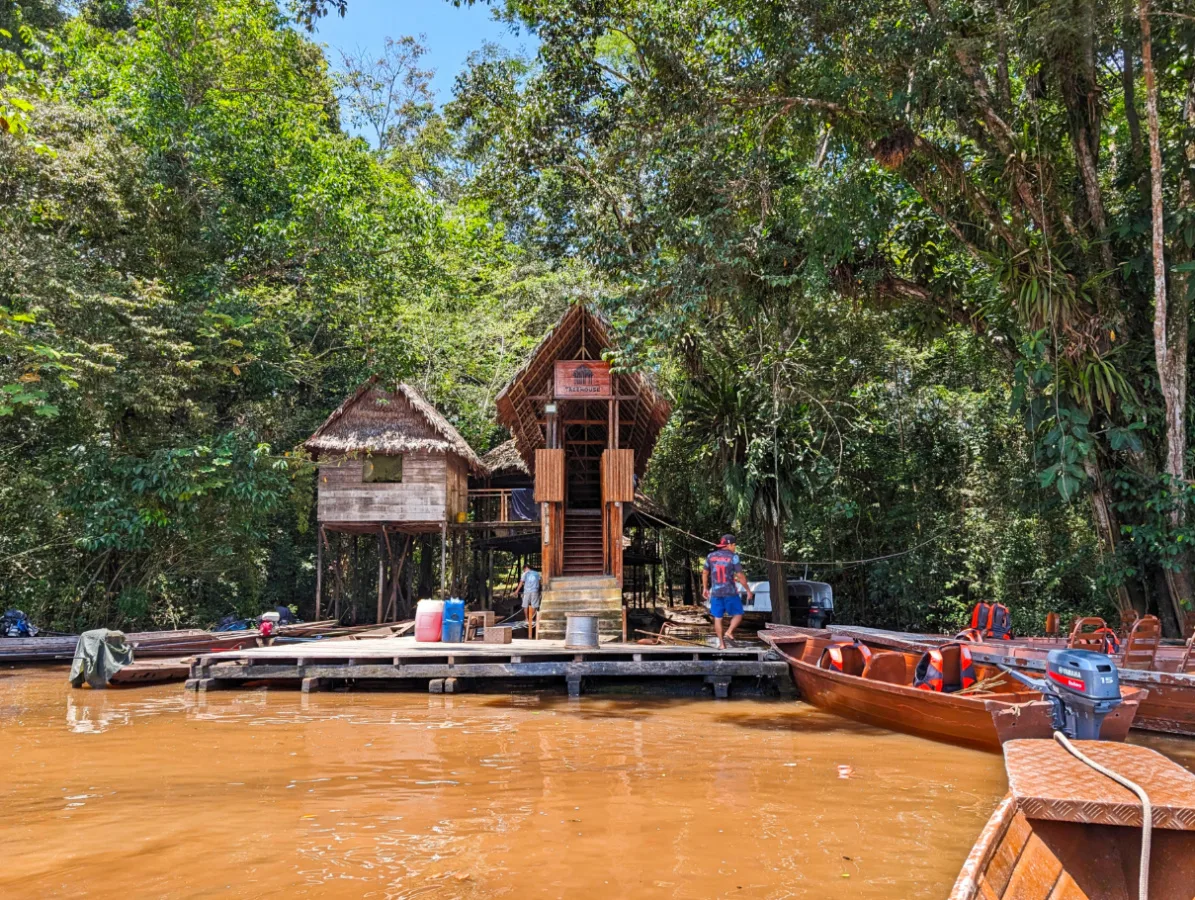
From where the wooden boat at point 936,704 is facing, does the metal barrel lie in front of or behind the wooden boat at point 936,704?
in front

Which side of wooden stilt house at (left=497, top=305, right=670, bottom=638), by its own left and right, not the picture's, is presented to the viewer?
front

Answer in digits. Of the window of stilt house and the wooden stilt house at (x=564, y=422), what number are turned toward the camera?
2

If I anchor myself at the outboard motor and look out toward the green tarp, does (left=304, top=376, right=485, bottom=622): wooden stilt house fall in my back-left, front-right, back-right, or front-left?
front-right

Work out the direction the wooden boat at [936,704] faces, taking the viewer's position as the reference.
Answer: facing away from the viewer and to the left of the viewer

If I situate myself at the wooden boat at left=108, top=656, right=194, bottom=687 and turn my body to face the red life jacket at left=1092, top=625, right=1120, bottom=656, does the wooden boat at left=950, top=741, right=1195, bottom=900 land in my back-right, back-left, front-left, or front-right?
front-right

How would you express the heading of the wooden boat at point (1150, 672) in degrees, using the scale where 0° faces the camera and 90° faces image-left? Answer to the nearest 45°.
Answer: approximately 135°

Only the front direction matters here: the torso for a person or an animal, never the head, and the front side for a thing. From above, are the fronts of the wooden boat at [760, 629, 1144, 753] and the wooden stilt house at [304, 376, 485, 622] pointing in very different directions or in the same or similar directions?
very different directions

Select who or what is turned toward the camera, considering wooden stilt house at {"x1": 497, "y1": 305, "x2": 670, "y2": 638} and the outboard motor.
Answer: the wooden stilt house

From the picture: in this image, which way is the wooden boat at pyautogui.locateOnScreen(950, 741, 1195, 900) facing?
away from the camera

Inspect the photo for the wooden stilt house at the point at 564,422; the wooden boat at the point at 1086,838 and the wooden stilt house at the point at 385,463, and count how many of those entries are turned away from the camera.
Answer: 1

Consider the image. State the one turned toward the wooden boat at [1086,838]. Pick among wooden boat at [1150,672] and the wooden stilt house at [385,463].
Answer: the wooden stilt house

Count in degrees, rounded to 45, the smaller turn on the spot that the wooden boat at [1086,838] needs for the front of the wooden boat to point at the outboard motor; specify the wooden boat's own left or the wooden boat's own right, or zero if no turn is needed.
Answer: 0° — it already faces it

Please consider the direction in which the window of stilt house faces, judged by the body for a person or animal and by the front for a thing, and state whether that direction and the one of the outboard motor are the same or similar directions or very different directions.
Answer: very different directions

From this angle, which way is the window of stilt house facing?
toward the camera

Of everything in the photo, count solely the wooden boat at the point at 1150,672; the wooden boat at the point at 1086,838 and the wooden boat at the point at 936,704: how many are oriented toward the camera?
0

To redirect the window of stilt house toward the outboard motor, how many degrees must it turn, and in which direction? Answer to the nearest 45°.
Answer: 0° — it already faces it

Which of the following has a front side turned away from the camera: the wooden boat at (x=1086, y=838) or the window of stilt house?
the wooden boat

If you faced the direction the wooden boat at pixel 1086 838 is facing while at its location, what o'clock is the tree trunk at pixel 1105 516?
The tree trunk is roughly at 12 o'clock from the wooden boat.

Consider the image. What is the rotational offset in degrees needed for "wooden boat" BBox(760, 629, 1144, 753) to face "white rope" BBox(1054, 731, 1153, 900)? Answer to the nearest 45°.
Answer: approximately 135° to its left

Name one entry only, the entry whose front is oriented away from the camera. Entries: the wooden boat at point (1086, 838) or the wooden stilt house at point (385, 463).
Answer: the wooden boat

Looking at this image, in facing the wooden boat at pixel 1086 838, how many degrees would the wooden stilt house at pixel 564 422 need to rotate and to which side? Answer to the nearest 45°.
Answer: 0° — it already faces it
